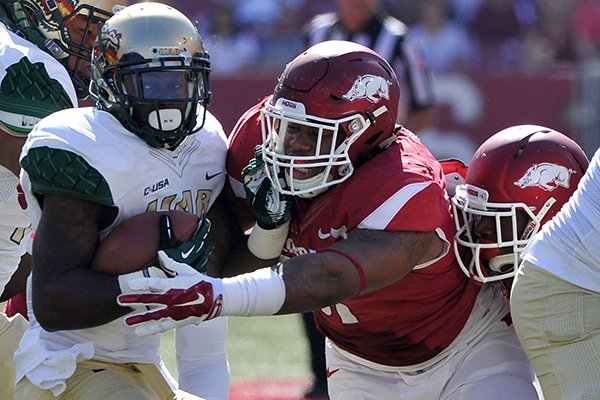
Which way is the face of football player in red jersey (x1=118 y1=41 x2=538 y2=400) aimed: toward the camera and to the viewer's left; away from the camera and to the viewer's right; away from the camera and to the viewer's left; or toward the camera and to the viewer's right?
toward the camera and to the viewer's left

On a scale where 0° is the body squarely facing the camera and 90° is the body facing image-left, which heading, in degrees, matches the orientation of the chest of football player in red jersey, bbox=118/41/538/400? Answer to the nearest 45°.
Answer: approximately 45°
